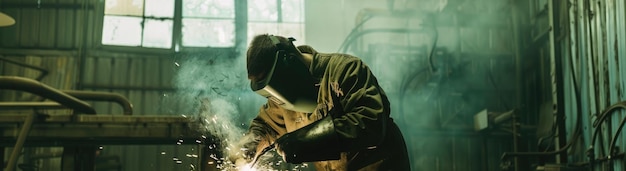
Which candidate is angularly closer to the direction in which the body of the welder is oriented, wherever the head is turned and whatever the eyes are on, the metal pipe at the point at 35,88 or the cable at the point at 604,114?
the metal pipe

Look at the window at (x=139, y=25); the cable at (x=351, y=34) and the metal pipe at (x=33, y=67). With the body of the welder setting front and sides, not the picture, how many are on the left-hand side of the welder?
0

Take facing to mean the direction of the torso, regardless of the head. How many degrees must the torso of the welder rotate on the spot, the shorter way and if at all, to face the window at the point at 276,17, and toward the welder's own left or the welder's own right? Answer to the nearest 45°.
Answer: approximately 135° to the welder's own right

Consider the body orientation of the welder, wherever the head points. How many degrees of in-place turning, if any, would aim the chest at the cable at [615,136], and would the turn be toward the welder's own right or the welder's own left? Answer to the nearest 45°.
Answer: approximately 180°

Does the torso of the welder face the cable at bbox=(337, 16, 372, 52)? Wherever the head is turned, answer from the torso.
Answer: no

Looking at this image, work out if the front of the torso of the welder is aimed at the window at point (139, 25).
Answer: no

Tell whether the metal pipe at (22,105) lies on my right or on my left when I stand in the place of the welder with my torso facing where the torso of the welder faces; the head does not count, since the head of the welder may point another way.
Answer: on my right

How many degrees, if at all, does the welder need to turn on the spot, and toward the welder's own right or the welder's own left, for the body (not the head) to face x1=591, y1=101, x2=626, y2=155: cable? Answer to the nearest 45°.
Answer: approximately 180°

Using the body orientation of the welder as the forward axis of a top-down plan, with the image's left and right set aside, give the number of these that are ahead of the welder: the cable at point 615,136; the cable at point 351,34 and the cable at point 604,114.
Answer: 0

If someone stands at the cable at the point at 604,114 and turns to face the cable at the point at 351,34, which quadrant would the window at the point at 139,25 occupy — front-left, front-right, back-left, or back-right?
front-left

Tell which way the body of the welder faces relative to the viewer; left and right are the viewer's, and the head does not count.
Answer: facing the viewer and to the left of the viewer
